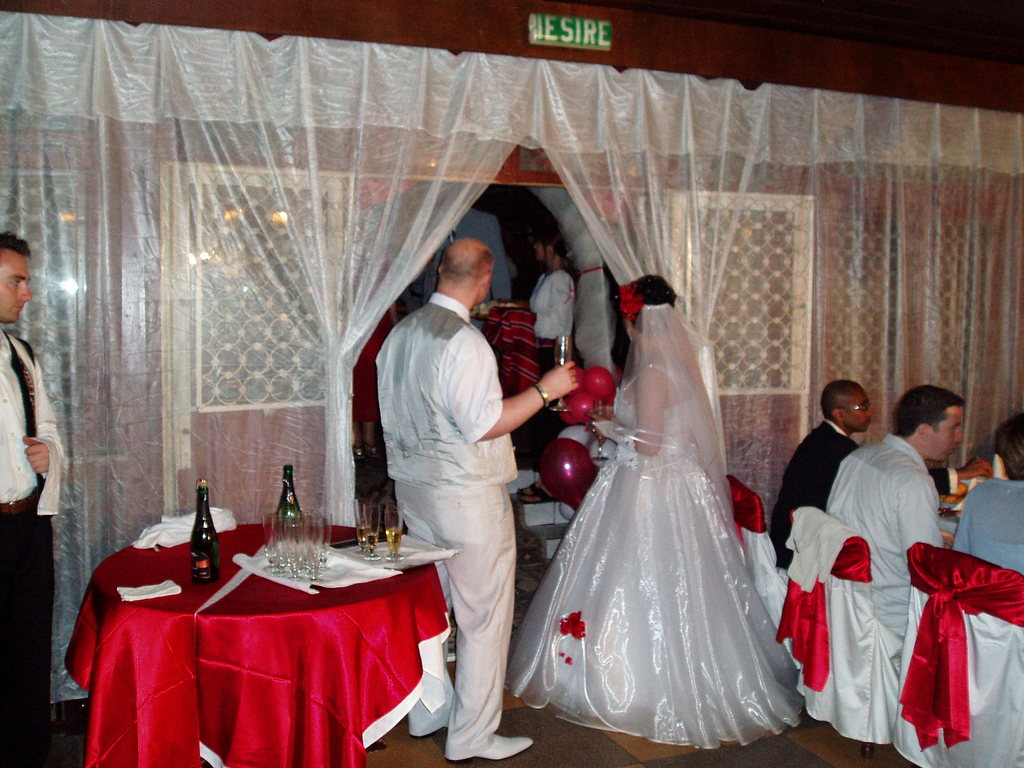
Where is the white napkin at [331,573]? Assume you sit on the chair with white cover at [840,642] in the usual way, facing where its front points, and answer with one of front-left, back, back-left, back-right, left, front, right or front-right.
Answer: back

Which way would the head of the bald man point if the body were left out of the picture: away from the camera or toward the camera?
away from the camera

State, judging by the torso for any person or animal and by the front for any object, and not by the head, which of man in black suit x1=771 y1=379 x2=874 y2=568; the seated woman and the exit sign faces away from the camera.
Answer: the seated woman

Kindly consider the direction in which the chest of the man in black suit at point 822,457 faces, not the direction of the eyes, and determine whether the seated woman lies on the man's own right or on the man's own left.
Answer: on the man's own right

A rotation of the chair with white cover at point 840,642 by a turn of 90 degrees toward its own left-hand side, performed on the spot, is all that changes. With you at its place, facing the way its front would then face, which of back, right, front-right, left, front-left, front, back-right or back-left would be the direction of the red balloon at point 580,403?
front

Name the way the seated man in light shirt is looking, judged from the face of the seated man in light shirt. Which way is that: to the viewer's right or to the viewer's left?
to the viewer's right

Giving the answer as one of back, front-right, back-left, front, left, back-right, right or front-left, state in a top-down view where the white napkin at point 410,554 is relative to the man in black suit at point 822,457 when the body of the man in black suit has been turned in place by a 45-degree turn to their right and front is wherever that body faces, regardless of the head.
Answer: right

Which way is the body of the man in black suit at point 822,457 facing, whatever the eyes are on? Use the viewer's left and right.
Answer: facing to the right of the viewer

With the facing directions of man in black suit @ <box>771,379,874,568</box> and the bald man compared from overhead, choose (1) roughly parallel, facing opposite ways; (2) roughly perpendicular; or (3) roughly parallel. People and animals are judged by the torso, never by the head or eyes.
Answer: roughly perpendicular

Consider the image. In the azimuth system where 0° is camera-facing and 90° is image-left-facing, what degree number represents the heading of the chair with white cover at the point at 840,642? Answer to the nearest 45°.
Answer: approximately 225°

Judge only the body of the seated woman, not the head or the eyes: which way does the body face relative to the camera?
away from the camera
